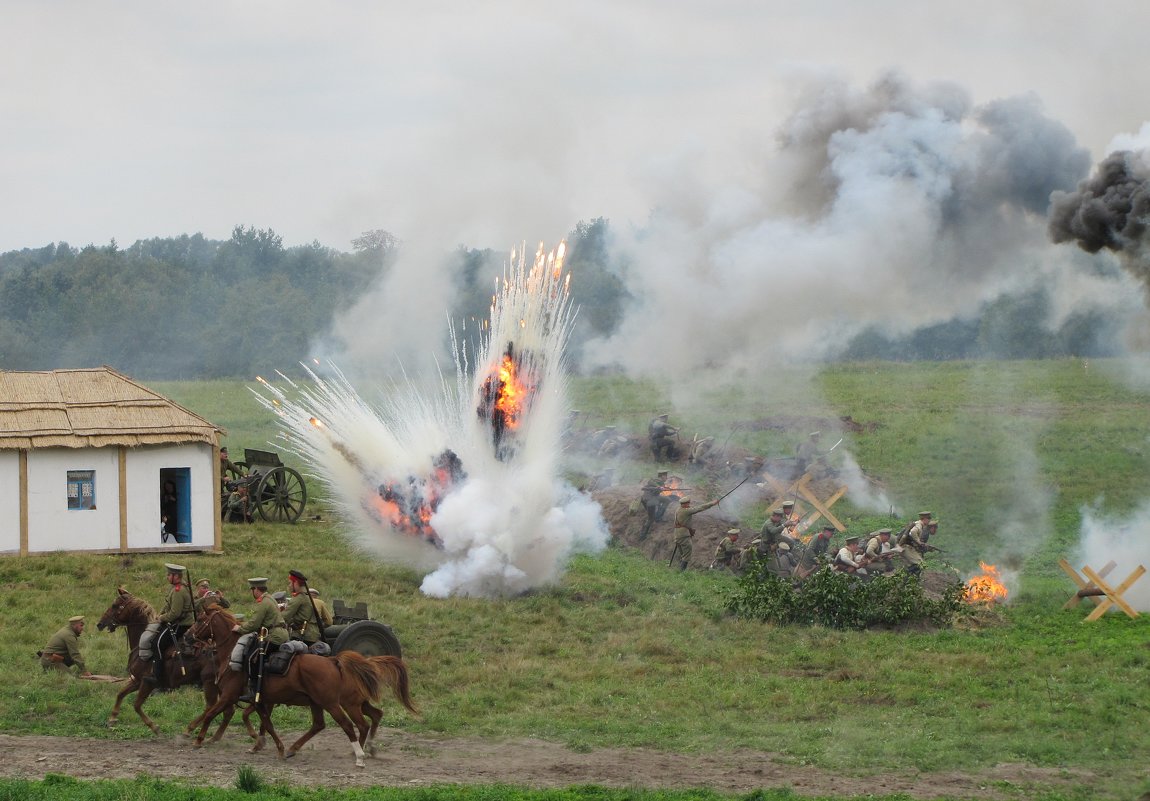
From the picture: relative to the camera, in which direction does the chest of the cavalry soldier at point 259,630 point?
to the viewer's left

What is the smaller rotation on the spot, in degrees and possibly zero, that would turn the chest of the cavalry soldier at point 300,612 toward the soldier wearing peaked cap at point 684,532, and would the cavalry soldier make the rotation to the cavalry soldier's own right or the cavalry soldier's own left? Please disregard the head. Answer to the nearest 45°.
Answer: approximately 135° to the cavalry soldier's own right

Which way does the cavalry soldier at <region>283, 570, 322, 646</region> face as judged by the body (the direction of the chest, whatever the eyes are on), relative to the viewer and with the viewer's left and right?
facing to the left of the viewer

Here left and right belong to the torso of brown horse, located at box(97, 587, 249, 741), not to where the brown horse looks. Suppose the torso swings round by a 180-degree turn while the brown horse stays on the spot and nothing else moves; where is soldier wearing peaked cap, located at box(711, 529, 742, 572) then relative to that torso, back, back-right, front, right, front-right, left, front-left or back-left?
front-left

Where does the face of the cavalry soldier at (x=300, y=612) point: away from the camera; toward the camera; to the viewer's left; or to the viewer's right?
to the viewer's left

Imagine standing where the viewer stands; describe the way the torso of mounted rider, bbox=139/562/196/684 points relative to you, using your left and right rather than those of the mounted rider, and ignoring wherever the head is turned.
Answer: facing to the left of the viewer

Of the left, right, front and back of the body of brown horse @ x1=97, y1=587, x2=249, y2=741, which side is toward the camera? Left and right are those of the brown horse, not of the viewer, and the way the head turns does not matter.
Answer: left
